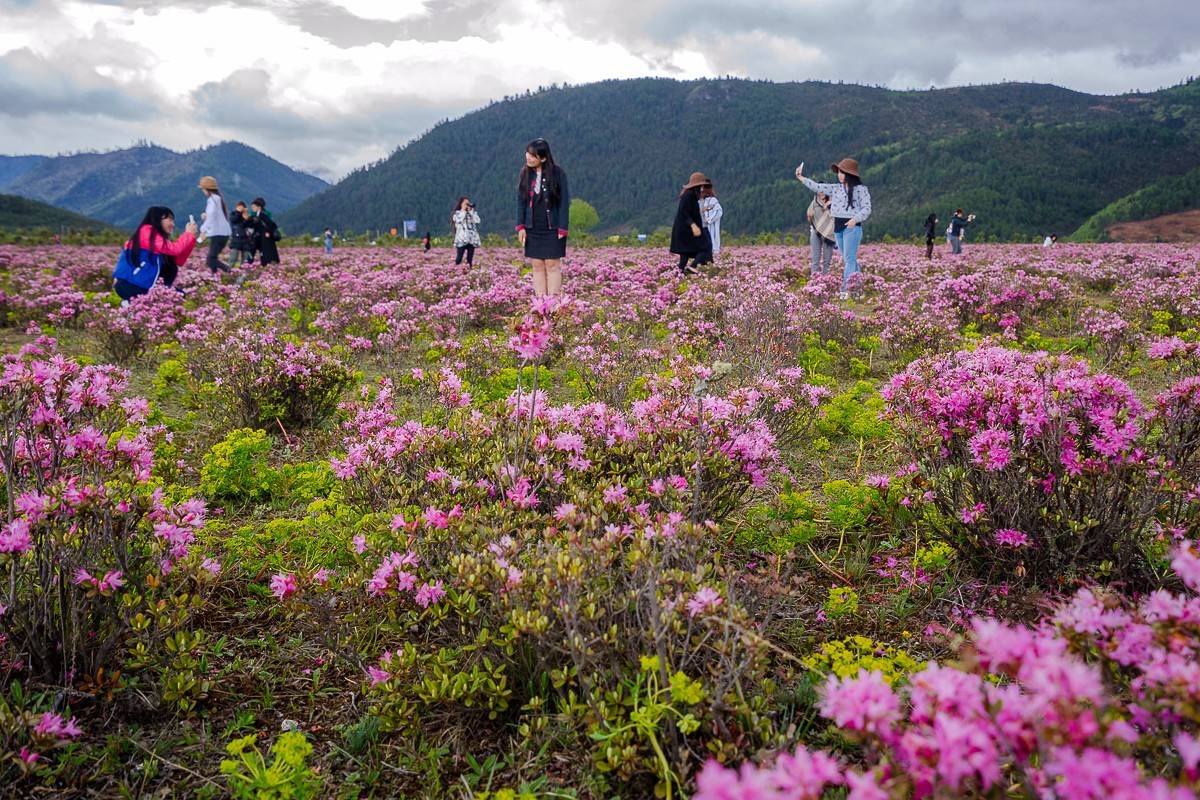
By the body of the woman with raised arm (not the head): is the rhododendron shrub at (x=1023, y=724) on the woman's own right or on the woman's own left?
on the woman's own left

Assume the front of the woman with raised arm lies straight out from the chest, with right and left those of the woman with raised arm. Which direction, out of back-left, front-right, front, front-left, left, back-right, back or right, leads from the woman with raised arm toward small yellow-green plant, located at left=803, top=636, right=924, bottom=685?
front-left

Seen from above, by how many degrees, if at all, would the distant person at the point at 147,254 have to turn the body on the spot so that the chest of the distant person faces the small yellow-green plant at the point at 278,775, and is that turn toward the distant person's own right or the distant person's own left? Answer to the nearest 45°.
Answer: approximately 90° to the distant person's own right

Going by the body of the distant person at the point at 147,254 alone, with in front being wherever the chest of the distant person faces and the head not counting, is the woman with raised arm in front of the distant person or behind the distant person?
in front

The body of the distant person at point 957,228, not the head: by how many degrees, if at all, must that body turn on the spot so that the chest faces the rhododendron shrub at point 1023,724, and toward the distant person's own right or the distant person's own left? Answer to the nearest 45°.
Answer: approximately 90° to the distant person's own right

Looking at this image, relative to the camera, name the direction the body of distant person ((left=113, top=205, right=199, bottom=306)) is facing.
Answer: to the viewer's right

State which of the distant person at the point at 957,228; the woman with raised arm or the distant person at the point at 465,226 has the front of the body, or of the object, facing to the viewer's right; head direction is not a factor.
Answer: the distant person at the point at 957,228

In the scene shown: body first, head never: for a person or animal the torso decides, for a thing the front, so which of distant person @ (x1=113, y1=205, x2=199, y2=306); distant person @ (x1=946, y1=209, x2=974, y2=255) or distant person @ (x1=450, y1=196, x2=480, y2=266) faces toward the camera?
distant person @ (x1=450, y1=196, x2=480, y2=266)

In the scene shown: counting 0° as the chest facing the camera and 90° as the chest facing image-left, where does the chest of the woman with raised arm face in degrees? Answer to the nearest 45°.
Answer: approximately 45°

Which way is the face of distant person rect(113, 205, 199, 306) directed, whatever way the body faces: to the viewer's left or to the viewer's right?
to the viewer's right

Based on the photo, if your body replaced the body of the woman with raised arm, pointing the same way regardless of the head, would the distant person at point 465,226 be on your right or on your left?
on your right

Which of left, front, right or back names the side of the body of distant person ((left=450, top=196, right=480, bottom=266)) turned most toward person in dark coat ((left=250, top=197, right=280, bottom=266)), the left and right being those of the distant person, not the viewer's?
right

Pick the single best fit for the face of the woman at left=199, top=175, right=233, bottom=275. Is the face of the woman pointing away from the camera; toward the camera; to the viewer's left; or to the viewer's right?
to the viewer's left
